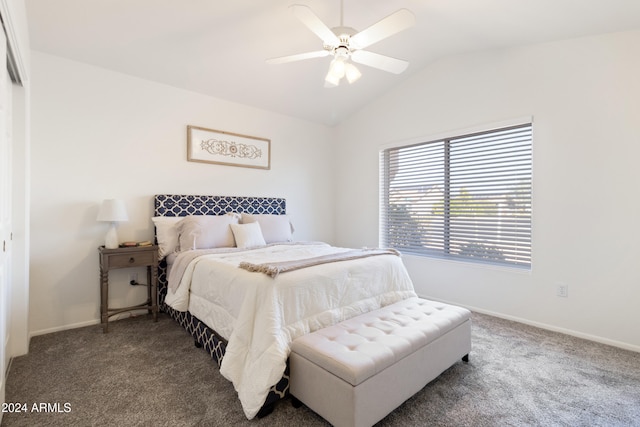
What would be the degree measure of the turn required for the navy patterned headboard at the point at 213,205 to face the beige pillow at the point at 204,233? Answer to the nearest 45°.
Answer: approximately 45° to its right

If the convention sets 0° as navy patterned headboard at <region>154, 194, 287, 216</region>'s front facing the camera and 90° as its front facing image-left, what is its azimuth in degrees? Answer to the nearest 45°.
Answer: approximately 315°

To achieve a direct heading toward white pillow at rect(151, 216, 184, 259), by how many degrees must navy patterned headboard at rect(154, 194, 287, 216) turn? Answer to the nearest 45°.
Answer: approximately 90° to its right

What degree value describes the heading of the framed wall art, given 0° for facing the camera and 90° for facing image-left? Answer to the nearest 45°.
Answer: approximately 315°
